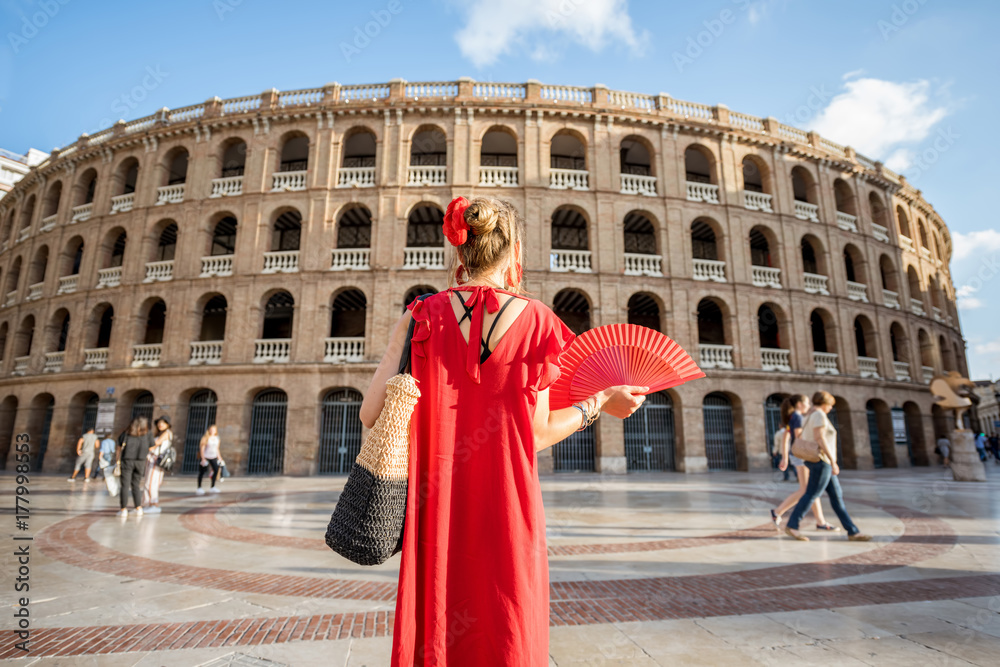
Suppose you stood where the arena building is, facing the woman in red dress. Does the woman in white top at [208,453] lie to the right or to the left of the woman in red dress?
right

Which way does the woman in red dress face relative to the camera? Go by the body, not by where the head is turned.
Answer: away from the camera

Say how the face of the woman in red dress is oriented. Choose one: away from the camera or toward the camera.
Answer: away from the camera

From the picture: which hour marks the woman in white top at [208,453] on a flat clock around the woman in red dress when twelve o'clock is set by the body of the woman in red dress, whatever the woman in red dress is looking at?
The woman in white top is roughly at 11 o'clock from the woman in red dress.

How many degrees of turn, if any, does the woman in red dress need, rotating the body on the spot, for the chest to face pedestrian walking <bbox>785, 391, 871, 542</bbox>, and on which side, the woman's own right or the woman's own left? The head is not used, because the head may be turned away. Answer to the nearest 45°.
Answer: approximately 45° to the woman's own right

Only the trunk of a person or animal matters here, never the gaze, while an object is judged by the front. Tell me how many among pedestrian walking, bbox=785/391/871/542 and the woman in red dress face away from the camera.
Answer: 1
